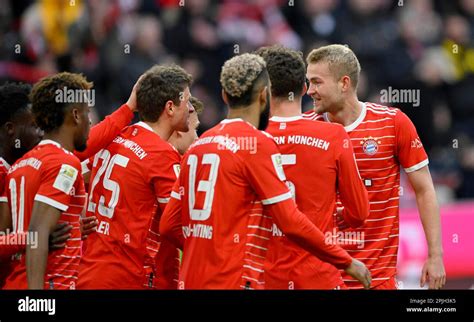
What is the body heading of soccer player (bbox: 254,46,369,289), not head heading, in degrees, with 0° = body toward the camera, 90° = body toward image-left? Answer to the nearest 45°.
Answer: approximately 180°

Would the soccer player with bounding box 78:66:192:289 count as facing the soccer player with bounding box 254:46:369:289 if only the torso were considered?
no

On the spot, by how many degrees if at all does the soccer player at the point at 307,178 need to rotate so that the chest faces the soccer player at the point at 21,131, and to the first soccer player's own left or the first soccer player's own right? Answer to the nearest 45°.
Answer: approximately 90° to the first soccer player's own left

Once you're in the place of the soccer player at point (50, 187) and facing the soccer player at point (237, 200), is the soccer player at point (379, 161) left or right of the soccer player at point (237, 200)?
left

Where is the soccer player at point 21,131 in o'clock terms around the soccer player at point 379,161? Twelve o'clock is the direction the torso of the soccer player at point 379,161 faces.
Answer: the soccer player at point 21,131 is roughly at 1 o'clock from the soccer player at point 379,161.

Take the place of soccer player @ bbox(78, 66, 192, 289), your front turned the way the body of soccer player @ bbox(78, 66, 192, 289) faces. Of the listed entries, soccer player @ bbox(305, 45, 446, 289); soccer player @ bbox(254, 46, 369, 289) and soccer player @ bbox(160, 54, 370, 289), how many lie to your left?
0

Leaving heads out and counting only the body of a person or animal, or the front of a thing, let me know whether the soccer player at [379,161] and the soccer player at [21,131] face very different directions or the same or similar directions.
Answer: very different directions

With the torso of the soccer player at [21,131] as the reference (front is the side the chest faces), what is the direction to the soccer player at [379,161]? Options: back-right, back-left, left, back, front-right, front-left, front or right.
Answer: front

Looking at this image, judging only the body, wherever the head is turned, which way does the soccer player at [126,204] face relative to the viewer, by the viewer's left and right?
facing away from the viewer and to the right of the viewer

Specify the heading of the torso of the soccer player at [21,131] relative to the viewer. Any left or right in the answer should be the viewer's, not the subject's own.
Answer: facing to the right of the viewer

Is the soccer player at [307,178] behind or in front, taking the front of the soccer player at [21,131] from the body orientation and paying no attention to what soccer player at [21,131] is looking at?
in front

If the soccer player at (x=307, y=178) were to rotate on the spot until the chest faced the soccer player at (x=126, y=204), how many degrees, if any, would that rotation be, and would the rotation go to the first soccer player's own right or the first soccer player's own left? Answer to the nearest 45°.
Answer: approximately 90° to the first soccer player's own left

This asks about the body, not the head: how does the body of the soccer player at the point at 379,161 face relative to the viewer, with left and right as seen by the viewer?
facing the viewer and to the left of the viewer

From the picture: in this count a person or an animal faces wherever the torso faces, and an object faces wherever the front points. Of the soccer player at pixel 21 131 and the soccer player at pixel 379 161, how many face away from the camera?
0

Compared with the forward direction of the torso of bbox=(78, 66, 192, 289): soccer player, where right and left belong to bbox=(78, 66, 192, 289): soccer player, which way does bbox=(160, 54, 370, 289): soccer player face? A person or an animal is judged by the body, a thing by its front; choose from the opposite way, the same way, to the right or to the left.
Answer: the same way

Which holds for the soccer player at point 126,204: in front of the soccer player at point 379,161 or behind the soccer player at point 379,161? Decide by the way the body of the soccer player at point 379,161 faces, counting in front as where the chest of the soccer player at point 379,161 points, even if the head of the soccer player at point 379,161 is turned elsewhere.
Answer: in front

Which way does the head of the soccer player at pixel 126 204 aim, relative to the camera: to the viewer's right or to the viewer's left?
to the viewer's right
